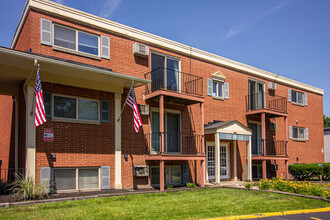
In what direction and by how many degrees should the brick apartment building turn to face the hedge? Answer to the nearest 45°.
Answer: approximately 90° to its left

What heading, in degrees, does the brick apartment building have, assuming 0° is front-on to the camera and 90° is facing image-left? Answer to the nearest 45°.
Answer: approximately 315°
